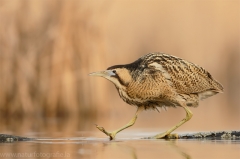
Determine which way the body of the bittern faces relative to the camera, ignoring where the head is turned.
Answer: to the viewer's left
